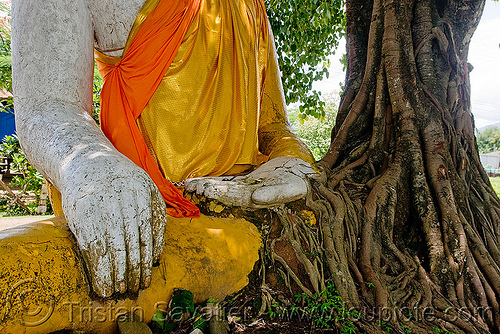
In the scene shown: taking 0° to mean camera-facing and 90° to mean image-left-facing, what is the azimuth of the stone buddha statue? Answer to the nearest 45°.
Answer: approximately 315°

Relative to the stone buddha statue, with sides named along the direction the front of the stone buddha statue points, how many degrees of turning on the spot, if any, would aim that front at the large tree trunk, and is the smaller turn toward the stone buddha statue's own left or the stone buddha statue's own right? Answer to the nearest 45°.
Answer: approximately 45° to the stone buddha statue's own left

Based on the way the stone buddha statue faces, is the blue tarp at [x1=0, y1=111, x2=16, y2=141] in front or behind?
behind

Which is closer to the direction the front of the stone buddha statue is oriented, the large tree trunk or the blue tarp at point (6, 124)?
the large tree trunk

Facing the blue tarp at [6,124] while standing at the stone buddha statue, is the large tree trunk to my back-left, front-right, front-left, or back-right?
back-right

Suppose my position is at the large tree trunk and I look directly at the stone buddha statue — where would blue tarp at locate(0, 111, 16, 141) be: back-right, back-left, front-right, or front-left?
front-right
